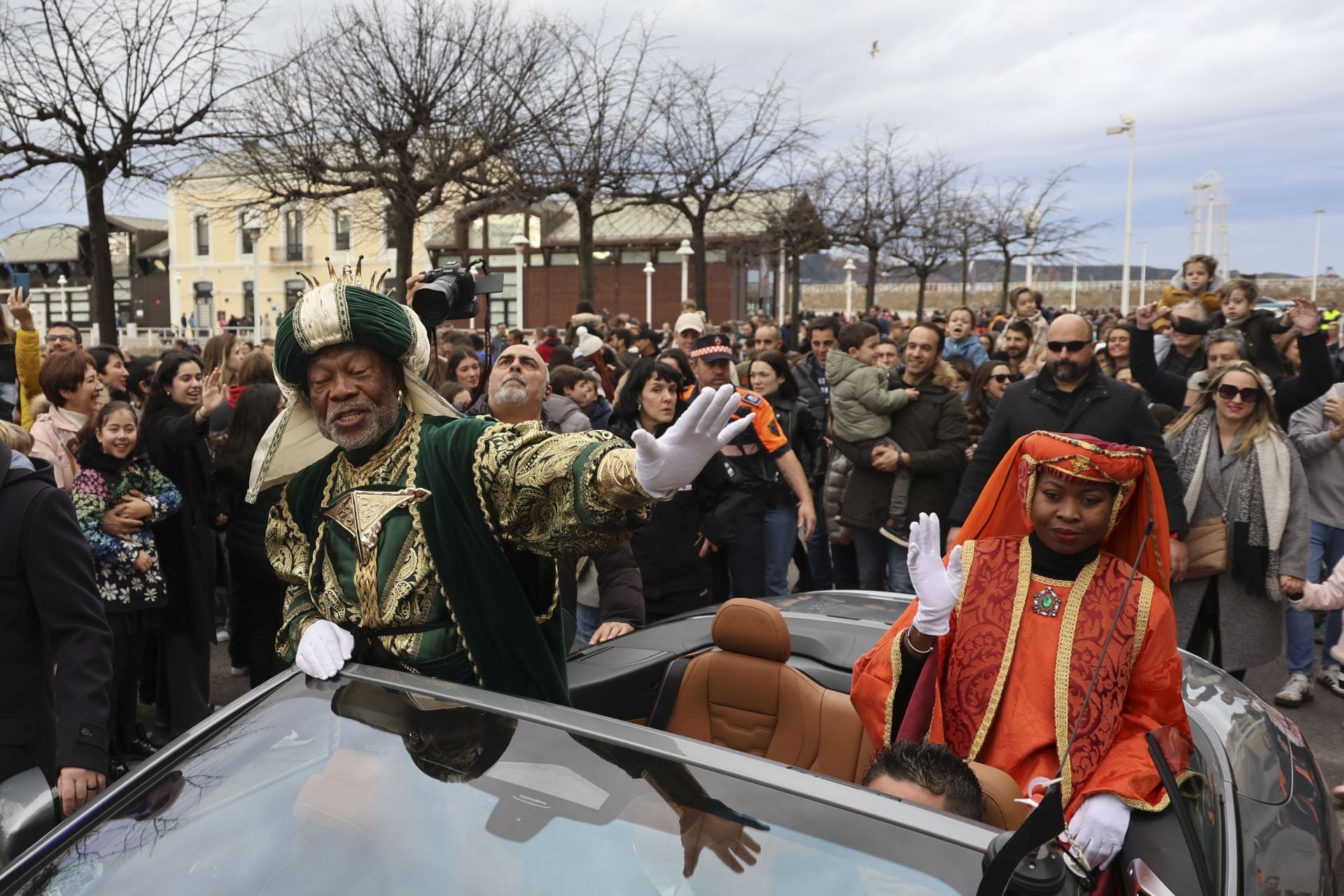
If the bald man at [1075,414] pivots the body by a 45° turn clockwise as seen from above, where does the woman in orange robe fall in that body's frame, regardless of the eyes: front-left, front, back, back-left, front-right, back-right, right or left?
front-left

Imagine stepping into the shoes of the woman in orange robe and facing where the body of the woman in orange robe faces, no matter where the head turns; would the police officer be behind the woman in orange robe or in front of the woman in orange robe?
behind

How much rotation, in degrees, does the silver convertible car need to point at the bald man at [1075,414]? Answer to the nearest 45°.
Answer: approximately 180°

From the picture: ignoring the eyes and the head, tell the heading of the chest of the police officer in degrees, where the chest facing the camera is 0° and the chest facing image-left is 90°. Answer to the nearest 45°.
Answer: approximately 45°

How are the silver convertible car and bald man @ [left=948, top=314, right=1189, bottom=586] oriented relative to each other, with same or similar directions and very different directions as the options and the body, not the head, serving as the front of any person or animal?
same or similar directions

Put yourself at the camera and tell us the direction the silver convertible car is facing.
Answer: facing the viewer and to the left of the viewer

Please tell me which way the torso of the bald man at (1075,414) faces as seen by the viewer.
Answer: toward the camera

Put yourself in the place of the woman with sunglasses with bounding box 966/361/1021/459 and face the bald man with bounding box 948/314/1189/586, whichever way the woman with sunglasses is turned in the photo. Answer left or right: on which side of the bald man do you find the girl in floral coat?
right

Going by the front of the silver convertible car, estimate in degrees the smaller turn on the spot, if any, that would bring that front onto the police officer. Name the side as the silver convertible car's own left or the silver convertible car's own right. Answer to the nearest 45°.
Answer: approximately 135° to the silver convertible car's own right

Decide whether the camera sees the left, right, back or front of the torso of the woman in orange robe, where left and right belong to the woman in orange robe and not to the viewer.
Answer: front

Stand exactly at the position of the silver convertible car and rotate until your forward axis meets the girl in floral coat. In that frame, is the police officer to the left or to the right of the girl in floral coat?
right
